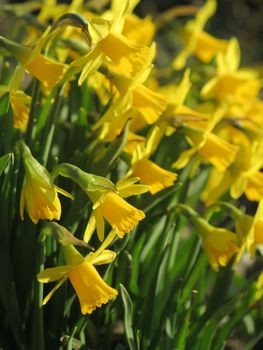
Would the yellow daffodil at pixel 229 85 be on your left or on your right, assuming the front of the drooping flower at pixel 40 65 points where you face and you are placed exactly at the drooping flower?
on your left
